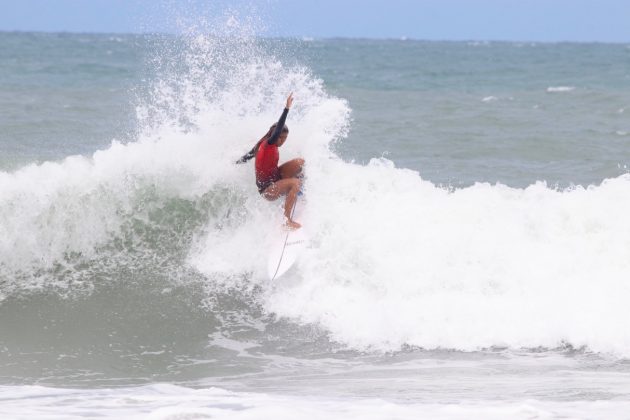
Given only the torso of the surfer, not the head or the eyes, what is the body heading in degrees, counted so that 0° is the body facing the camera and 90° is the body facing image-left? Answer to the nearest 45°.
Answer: approximately 270°
